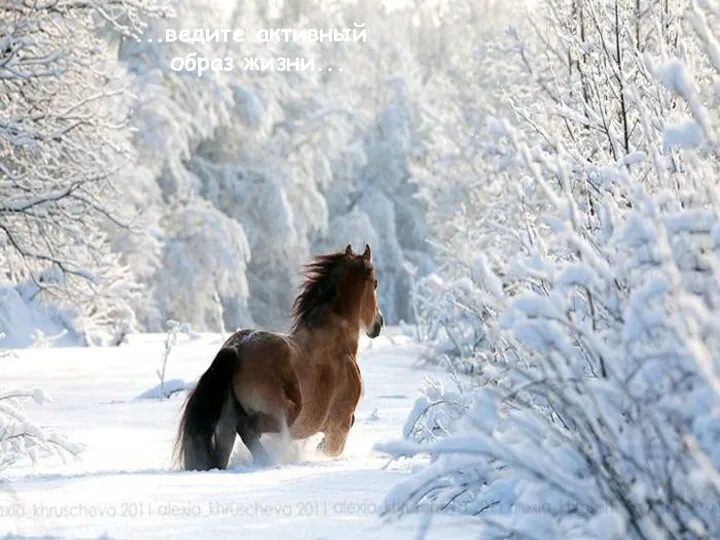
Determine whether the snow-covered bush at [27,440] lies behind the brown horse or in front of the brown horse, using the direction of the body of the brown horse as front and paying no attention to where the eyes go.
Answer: behind

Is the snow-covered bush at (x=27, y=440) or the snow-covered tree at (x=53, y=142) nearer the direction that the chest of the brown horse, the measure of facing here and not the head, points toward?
the snow-covered tree

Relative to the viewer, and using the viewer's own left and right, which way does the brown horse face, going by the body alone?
facing away from the viewer and to the right of the viewer

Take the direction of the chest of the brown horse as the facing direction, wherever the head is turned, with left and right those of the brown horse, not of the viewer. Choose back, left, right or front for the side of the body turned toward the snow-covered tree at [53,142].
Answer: left
